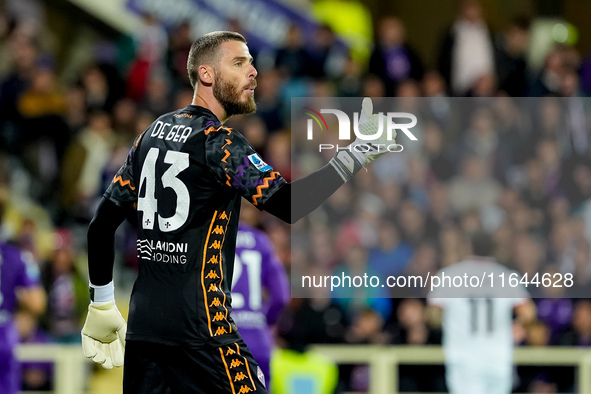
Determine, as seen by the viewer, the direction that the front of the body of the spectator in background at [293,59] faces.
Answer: toward the camera

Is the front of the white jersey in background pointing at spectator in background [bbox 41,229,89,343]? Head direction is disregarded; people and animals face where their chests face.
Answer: no

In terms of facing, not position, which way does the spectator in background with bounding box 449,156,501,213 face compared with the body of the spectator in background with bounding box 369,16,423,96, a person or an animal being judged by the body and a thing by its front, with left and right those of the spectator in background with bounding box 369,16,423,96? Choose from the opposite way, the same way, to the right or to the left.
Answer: the same way

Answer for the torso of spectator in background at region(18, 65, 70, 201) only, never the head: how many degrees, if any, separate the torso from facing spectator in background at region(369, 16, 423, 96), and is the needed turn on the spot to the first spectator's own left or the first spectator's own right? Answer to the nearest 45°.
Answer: approximately 90° to the first spectator's own left

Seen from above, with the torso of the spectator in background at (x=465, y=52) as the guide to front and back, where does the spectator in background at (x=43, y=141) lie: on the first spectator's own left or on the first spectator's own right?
on the first spectator's own right

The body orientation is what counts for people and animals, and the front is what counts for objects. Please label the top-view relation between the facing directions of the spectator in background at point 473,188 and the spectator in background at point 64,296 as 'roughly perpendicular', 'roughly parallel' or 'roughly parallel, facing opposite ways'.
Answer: roughly parallel

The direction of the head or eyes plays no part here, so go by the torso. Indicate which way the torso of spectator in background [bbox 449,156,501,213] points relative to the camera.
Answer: toward the camera

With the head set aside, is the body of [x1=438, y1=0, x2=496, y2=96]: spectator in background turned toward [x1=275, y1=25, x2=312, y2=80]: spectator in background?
no

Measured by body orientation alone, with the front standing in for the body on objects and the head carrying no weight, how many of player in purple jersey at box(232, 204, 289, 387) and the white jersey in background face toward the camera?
0

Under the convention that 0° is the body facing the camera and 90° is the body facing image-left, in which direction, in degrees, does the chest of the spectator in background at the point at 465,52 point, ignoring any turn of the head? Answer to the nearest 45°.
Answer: approximately 0°

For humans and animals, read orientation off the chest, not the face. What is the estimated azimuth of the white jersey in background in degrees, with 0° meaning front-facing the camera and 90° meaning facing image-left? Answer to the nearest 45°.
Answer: approximately 180°

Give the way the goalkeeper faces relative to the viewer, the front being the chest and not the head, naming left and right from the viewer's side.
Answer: facing away from the viewer and to the right of the viewer

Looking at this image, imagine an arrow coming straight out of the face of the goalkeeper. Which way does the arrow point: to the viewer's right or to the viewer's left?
to the viewer's right

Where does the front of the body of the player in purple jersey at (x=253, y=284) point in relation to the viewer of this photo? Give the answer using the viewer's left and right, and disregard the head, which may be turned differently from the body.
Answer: facing away from the viewer

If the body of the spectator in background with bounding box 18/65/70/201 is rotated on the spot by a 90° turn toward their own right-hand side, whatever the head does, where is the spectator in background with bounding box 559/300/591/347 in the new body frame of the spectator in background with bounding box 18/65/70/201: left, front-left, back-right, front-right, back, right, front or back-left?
back-left

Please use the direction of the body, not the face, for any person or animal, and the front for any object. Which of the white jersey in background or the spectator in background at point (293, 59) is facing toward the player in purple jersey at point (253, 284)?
the spectator in background

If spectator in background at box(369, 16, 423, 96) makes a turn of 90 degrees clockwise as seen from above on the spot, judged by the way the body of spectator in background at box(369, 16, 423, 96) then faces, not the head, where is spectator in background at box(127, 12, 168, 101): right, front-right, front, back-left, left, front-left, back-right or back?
front

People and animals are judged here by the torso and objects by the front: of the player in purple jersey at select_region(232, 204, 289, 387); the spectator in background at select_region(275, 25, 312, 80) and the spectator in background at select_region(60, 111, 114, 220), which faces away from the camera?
the player in purple jersey

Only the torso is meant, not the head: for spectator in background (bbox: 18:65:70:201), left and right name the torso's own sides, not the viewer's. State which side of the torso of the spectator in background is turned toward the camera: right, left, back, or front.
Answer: front

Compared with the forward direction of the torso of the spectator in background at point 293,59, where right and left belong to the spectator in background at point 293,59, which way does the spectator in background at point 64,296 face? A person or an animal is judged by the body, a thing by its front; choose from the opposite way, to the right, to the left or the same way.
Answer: the same way
